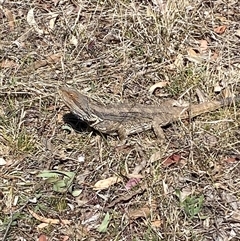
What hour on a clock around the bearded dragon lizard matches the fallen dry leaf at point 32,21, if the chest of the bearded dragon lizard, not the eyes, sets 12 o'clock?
The fallen dry leaf is roughly at 2 o'clock from the bearded dragon lizard.

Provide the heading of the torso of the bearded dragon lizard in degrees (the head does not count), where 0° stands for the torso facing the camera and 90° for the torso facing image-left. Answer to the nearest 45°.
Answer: approximately 90°

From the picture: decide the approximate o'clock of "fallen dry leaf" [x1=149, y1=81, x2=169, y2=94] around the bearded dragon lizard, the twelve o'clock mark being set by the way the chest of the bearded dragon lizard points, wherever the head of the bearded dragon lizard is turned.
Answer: The fallen dry leaf is roughly at 4 o'clock from the bearded dragon lizard.

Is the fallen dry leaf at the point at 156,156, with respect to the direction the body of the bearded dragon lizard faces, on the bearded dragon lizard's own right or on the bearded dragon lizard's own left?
on the bearded dragon lizard's own left

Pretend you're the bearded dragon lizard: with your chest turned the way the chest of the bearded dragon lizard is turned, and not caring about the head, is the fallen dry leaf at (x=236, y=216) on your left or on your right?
on your left

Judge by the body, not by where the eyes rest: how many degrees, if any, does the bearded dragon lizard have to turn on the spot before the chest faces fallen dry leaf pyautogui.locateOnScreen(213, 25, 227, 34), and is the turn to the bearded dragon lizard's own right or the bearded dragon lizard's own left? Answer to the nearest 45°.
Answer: approximately 135° to the bearded dragon lizard's own right

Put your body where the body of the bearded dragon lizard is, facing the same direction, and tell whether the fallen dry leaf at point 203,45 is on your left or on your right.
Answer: on your right

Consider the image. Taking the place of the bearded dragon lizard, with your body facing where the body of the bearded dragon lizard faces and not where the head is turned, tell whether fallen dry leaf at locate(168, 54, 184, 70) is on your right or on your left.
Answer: on your right

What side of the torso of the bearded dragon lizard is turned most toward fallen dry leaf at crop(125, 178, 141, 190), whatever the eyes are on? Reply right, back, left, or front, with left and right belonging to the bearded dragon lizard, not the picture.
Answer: left

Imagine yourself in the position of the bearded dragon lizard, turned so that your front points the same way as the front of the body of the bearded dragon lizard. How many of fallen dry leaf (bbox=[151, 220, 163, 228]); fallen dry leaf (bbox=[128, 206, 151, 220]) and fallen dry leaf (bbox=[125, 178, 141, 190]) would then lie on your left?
3
